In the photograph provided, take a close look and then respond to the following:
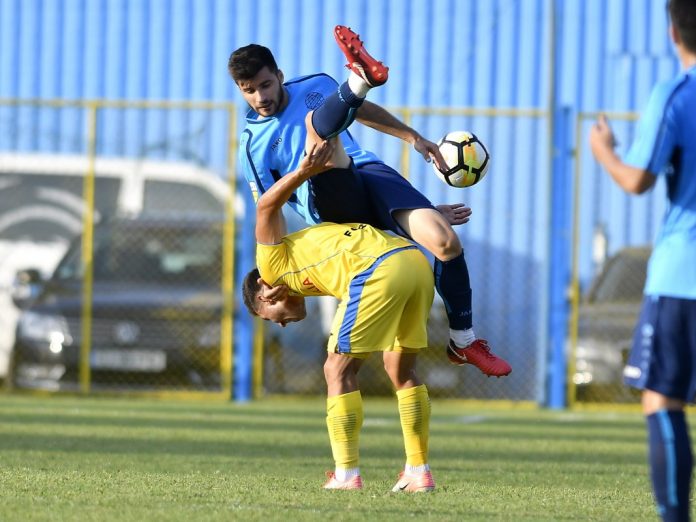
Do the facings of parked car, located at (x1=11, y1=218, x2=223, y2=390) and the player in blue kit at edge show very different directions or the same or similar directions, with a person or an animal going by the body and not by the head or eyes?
very different directions

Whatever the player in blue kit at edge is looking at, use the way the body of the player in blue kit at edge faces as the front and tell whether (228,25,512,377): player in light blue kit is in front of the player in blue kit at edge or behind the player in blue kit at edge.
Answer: in front

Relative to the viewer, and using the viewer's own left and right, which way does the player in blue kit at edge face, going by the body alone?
facing away from the viewer and to the left of the viewer

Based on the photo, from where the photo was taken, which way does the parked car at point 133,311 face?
toward the camera

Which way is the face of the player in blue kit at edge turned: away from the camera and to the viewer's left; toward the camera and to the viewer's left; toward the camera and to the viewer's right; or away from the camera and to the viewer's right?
away from the camera and to the viewer's left

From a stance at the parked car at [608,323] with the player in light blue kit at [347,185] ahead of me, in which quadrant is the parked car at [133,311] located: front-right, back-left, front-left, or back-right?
front-right

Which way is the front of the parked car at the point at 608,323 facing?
toward the camera

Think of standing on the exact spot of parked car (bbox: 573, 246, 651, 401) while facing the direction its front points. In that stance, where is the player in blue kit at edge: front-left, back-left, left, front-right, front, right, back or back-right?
front

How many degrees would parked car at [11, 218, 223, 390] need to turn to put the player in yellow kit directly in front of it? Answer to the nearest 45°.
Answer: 0° — it already faces them

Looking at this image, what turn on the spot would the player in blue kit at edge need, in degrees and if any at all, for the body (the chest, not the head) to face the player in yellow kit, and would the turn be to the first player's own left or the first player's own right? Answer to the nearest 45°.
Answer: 0° — they already face them
